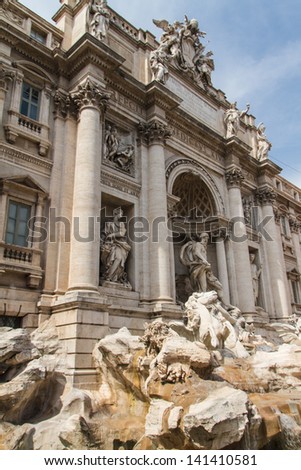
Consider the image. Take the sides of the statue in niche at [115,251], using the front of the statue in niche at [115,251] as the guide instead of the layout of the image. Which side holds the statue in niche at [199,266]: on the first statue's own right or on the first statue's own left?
on the first statue's own left

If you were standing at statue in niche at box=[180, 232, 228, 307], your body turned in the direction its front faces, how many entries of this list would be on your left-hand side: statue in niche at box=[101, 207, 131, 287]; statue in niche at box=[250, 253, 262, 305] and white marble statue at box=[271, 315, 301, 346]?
2

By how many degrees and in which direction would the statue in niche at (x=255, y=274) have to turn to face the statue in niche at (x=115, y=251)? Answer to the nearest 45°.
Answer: approximately 90° to its right

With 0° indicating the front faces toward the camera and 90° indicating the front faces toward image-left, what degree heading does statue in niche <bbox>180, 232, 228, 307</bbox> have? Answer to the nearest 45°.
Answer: approximately 315°

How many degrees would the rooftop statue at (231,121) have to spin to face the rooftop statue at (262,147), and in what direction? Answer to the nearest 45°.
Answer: approximately 90° to its left

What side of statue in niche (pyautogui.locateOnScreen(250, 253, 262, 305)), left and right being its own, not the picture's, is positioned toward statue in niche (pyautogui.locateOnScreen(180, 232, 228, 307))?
right

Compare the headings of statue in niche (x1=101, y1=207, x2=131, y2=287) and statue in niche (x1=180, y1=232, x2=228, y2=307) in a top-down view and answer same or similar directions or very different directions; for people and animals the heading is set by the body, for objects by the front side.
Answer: same or similar directions
